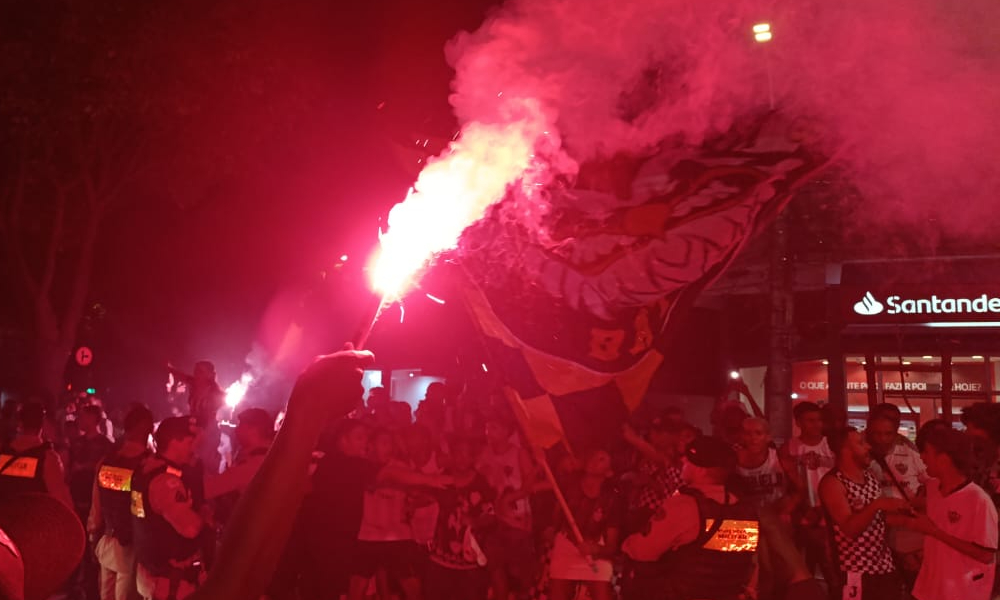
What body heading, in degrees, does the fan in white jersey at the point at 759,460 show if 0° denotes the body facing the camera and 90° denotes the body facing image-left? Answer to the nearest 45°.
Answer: approximately 0°

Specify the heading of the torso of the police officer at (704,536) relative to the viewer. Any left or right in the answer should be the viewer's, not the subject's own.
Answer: facing away from the viewer and to the left of the viewer

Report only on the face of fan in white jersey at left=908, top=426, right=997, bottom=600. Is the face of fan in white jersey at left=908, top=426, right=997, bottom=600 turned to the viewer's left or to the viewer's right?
to the viewer's left

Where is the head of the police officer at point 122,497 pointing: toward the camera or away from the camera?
away from the camera

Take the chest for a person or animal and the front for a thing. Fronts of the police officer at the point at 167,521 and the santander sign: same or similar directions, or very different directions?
very different directions

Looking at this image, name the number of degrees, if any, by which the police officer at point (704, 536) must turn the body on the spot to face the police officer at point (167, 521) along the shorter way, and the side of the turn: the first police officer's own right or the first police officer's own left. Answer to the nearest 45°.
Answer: approximately 45° to the first police officer's own left

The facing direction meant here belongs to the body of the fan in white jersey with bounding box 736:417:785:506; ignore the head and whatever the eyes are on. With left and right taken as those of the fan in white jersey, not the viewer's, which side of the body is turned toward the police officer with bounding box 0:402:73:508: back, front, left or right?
right
